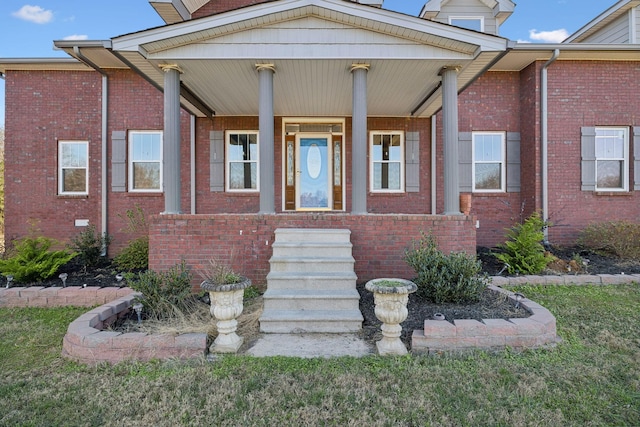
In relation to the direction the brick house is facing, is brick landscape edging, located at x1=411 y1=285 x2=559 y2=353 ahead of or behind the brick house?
ahead

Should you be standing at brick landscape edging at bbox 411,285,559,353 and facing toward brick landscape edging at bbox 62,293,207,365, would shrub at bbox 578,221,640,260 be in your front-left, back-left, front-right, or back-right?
back-right

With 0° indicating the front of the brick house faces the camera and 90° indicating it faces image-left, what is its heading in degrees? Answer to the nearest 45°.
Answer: approximately 0°

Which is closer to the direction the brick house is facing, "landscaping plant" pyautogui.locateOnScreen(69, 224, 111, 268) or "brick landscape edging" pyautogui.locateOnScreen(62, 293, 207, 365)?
the brick landscape edging

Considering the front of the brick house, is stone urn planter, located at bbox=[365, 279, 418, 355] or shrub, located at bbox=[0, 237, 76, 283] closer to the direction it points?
the stone urn planter

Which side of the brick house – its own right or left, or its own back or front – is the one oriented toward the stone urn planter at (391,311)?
front

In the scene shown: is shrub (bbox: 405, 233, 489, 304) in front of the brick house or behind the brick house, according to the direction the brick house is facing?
in front

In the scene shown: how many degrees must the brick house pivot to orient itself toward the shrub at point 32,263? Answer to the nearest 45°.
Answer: approximately 45° to its right

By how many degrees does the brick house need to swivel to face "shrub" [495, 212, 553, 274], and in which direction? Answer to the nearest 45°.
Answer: approximately 45° to its left
